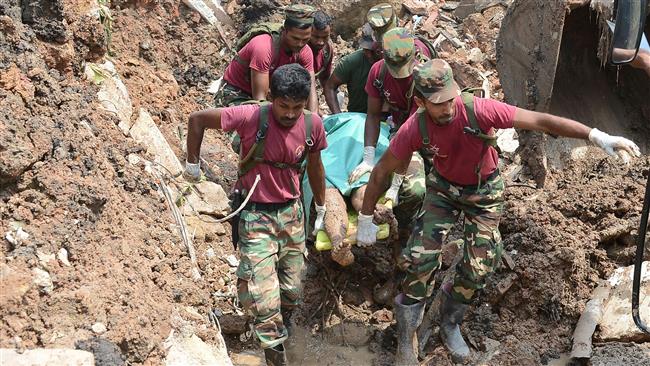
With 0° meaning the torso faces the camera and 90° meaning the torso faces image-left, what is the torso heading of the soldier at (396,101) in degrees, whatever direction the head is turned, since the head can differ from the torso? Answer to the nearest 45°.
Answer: approximately 0°

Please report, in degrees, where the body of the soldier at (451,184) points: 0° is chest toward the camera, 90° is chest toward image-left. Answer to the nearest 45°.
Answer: approximately 0°

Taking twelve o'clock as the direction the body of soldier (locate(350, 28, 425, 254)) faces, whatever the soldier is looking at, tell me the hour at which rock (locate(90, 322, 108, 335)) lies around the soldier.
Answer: The rock is roughly at 1 o'clock from the soldier.

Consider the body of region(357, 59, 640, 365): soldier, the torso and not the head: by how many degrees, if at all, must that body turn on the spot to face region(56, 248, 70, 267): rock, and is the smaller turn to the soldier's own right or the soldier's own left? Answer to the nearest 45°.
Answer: approximately 45° to the soldier's own right

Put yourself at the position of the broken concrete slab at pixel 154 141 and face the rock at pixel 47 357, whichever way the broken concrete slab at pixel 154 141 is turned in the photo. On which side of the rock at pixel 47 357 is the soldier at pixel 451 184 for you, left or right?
left

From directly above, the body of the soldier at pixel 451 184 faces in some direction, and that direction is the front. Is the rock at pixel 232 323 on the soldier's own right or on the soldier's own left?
on the soldier's own right

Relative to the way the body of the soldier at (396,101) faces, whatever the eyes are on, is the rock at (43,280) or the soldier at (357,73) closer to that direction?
the rock

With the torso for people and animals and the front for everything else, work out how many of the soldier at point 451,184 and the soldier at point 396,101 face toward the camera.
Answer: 2
